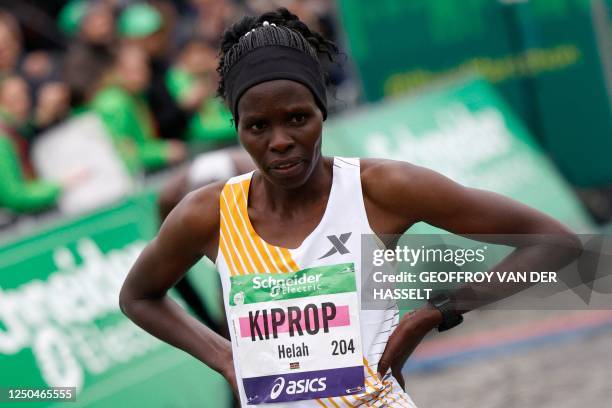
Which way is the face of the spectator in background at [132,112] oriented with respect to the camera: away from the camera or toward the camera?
toward the camera

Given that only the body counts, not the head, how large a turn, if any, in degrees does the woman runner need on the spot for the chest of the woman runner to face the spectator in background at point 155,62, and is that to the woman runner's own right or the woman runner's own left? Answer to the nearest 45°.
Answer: approximately 180°

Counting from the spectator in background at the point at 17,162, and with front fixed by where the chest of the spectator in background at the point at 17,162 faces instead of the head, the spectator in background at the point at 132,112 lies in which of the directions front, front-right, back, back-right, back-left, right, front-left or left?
left

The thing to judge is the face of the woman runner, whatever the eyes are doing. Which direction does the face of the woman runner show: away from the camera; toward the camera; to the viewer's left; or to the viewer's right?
toward the camera

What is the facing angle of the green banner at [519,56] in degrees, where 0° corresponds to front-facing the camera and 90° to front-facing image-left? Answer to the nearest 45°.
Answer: approximately 0°

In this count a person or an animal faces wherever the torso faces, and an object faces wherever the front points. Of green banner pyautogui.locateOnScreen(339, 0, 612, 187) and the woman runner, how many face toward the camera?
2

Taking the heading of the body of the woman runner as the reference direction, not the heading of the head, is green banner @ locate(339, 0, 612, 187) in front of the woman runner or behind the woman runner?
behind

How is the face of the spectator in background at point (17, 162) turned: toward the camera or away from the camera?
toward the camera

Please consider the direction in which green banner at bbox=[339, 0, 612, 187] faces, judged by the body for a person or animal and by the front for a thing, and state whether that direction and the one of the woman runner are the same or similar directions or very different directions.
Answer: same or similar directions

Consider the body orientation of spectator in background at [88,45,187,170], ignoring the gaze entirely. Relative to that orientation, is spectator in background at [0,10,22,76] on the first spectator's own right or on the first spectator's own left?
on the first spectator's own right

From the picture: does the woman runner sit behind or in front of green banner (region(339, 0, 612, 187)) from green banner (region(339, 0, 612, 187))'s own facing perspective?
in front

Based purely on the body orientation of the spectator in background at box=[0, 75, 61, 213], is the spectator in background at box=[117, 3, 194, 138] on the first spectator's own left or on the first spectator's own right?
on the first spectator's own left

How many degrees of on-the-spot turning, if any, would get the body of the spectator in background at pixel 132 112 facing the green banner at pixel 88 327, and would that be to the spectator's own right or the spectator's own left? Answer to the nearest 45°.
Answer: approximately 45° to the spectator's own right

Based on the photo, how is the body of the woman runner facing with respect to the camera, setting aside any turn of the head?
toward the camera

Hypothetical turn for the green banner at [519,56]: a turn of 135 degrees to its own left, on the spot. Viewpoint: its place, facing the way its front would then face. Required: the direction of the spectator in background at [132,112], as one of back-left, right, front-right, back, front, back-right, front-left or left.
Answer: back

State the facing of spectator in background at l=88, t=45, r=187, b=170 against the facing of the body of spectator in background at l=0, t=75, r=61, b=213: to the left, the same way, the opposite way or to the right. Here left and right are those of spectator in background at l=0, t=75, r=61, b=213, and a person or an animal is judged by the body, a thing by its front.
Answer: the same way

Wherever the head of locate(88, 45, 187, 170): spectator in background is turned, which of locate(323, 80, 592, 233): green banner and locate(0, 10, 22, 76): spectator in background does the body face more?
the green banner

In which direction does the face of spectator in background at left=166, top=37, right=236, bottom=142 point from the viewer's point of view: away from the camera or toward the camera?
toward the camera
